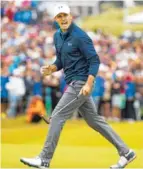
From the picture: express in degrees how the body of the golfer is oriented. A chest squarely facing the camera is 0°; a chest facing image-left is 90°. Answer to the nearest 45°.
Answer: approximately 45°

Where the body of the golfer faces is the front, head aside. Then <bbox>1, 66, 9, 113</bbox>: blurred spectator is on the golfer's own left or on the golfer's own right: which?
on the golfer's own right
